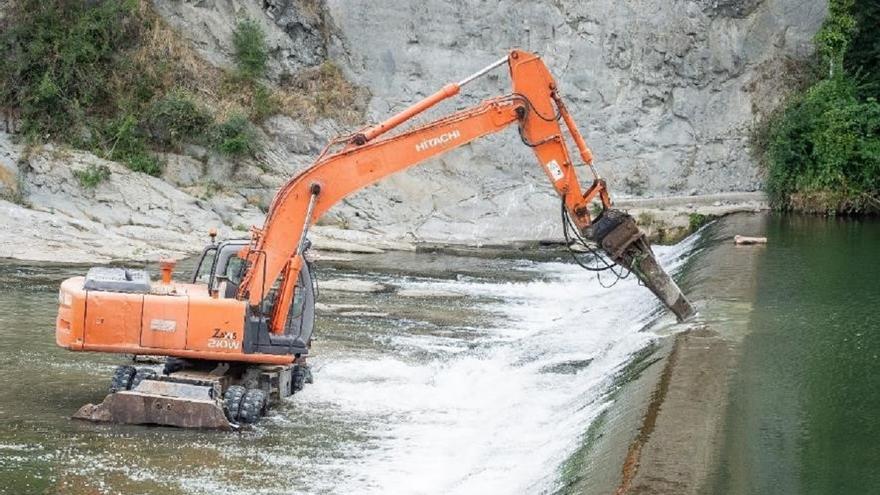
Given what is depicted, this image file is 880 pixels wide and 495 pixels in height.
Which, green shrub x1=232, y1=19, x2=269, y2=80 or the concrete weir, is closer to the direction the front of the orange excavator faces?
the concrete weir

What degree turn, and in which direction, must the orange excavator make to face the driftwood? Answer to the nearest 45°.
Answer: approximately 45° to its left

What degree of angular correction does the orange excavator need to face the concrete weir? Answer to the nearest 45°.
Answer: approximately 45° to its right

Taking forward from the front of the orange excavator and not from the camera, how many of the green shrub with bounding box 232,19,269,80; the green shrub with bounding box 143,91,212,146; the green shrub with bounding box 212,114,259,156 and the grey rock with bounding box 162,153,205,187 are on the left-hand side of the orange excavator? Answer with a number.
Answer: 4

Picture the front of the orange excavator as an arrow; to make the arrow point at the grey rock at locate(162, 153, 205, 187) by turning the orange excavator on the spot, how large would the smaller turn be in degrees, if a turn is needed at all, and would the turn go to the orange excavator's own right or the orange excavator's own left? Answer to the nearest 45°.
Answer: approximately 90° to the orange excavator's own left

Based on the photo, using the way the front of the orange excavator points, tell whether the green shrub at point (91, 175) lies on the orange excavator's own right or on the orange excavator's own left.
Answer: on the orange excavator's own left

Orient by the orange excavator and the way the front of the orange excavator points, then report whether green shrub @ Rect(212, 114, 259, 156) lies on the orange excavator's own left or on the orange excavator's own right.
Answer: on the orange excavator's own left

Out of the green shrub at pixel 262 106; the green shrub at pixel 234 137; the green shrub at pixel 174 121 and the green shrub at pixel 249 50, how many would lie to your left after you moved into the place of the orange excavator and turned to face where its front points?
4

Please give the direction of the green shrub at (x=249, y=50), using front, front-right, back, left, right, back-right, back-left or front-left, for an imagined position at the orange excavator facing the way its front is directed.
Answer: left

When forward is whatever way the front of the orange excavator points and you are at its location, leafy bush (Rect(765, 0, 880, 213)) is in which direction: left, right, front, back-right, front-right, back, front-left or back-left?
front-left

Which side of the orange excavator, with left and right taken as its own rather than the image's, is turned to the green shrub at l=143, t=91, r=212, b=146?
left

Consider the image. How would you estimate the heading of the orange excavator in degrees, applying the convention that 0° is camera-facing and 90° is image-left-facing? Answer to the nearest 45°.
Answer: approximately 270°

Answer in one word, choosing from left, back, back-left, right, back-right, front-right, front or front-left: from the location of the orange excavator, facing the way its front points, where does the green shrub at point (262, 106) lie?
left

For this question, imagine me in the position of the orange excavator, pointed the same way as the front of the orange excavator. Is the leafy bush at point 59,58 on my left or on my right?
on my left
